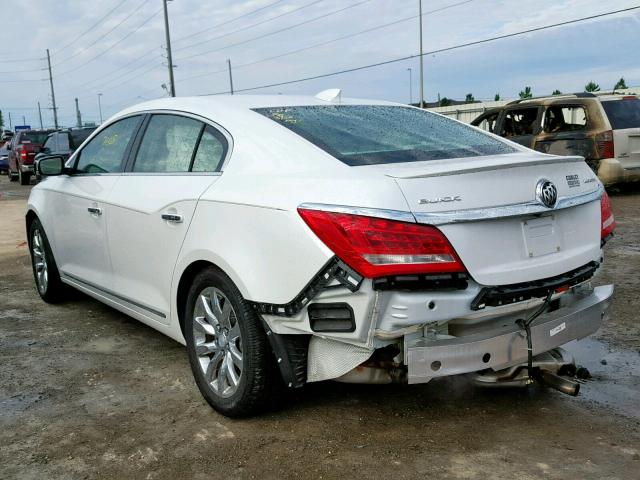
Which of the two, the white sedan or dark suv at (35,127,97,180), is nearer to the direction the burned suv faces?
the dark suv

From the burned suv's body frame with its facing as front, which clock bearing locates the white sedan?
The white sedan is roughly at 8 o'clock from the burned suv.

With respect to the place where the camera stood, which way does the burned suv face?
facing away from the viewer and to the left of the viewer

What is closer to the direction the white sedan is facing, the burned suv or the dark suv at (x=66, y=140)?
the dark suv

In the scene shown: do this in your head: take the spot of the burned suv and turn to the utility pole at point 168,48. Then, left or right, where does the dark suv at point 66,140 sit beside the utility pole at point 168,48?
left

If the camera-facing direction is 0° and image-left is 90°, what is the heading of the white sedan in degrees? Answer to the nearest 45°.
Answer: approximately 135°

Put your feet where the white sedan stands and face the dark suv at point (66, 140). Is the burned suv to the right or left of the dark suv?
right

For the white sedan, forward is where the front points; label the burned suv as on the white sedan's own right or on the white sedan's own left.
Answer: on the white sedan's own right
